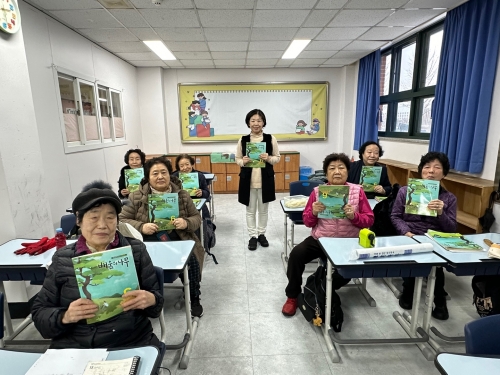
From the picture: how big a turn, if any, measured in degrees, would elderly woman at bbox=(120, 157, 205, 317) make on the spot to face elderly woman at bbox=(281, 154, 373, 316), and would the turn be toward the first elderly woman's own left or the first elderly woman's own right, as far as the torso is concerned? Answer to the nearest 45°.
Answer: approximately 90° to the first elderly woman's own left

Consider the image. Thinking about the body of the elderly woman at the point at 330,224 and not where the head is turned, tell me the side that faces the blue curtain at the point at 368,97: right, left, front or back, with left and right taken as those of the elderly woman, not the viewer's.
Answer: back

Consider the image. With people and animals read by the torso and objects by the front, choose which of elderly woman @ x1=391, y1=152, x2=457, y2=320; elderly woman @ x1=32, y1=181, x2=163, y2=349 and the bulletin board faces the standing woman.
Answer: the bulletin board

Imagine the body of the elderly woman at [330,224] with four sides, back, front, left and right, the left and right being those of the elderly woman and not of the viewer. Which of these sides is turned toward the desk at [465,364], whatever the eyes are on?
front

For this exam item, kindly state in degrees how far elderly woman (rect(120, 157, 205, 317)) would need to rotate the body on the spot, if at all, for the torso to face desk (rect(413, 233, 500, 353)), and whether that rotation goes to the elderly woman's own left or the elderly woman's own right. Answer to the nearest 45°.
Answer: approximately 45° to the elderly woman's own left

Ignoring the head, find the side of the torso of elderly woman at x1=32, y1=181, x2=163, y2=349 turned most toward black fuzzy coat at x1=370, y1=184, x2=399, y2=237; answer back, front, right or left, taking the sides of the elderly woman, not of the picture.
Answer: left

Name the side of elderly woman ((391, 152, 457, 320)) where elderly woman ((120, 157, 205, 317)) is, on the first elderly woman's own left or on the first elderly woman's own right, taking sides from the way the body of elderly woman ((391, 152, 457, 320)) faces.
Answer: on the first elderly woman's own right
